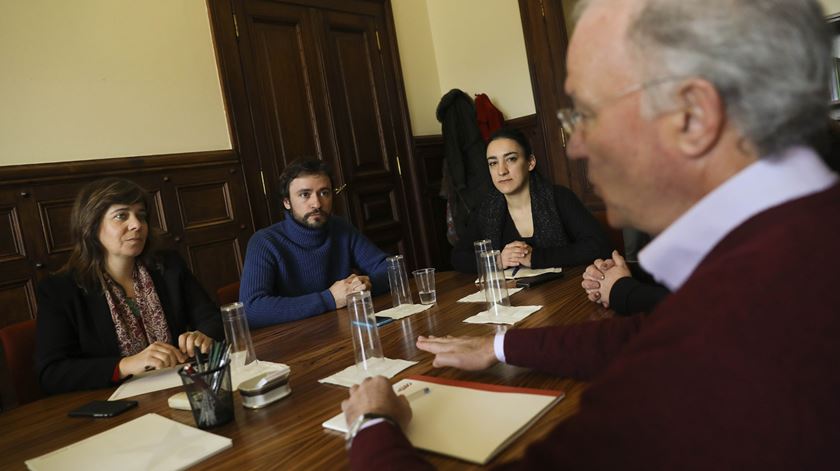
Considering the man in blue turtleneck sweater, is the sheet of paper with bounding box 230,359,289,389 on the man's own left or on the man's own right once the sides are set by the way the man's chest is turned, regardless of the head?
on the man's own right

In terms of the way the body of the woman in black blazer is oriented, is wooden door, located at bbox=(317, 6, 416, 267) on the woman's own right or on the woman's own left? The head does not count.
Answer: on the woman's own left

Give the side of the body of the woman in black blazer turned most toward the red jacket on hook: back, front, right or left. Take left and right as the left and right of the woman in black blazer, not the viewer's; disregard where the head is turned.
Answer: left

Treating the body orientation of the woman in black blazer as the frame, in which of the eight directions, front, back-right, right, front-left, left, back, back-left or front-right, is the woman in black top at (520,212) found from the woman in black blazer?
front-left

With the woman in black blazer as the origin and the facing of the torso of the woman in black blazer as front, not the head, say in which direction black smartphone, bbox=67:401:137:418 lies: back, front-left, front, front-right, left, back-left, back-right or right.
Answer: front-right

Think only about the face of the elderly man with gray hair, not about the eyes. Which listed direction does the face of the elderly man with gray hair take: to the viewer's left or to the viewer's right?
to the viewer's left

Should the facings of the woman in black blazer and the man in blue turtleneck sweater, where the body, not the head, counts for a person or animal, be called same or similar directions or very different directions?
same or similar directions

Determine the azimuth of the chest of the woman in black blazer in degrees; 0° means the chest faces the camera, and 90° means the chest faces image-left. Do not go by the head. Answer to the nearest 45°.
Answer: approximately 315°

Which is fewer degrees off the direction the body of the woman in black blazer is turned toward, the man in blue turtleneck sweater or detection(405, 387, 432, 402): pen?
the pen

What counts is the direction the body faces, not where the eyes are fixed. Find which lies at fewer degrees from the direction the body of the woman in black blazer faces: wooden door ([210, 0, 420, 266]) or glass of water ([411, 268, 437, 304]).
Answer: the glass of water

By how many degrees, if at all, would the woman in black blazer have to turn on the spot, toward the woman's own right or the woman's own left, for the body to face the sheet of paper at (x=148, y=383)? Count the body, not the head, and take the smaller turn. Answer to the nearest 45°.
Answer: approximately 45° to the woman's own right

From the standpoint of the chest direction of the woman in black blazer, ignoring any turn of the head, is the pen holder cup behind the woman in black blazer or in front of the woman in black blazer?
in front

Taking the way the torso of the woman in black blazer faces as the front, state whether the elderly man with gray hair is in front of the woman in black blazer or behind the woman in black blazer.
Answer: in front

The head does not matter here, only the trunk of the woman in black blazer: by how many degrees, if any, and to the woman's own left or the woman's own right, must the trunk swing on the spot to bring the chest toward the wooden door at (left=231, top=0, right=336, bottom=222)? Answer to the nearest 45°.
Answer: approximately 90° to the woman's own left

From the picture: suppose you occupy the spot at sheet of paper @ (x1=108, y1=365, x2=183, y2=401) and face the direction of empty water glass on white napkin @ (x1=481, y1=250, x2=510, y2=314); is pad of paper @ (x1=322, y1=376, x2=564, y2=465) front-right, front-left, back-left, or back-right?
front-right

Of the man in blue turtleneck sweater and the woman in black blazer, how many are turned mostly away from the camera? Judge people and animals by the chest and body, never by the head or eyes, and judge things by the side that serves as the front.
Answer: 0

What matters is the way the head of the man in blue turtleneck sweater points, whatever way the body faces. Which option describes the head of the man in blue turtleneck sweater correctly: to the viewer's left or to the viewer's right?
to the viewer's right

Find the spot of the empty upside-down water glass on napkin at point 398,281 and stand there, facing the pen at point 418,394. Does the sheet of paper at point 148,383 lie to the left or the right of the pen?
right
